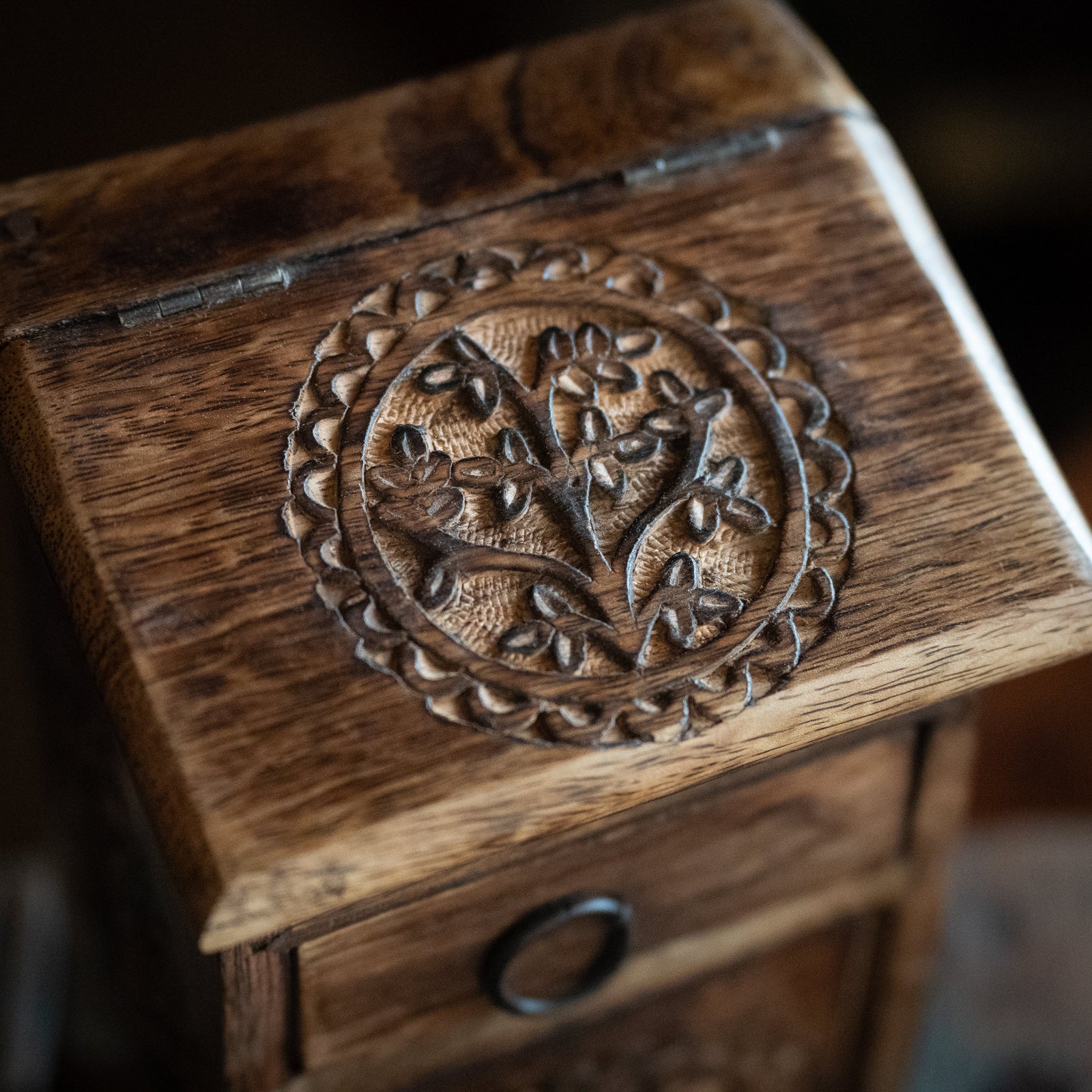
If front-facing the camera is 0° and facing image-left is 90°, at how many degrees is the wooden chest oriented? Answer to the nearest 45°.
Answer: approximately 315°
